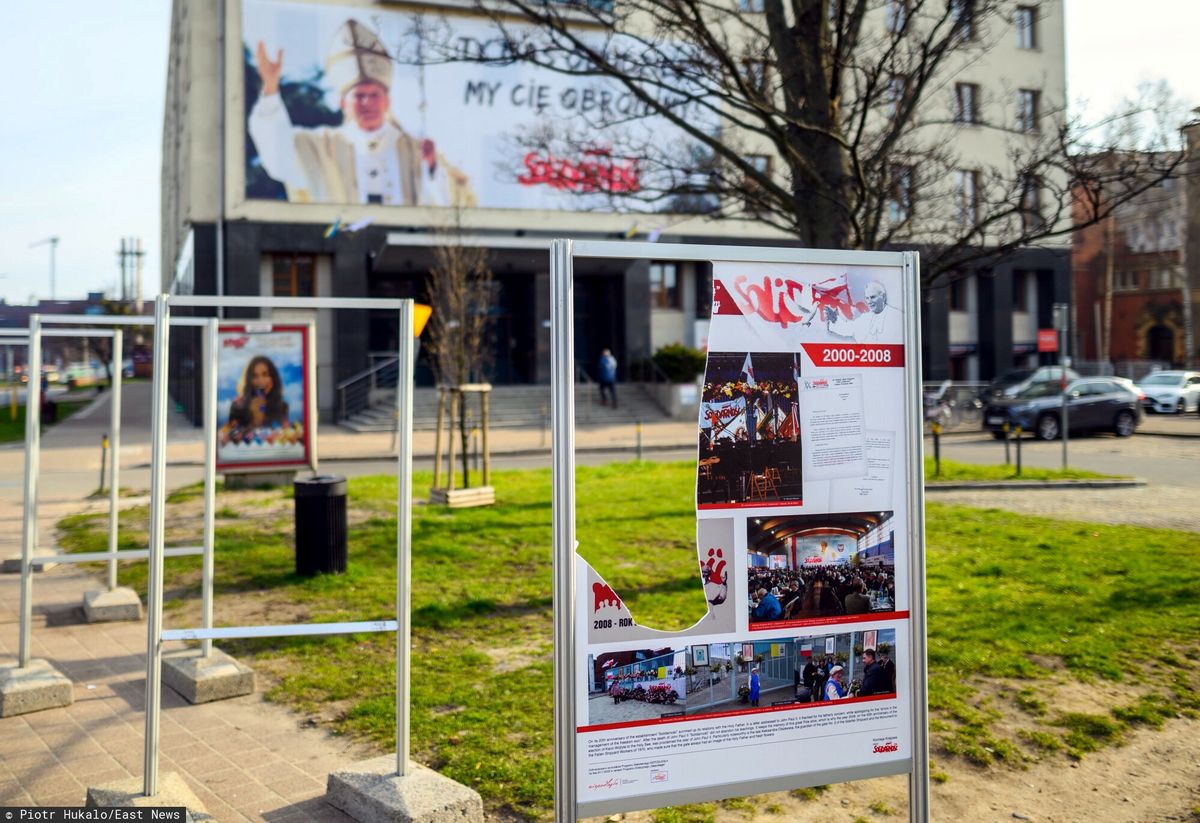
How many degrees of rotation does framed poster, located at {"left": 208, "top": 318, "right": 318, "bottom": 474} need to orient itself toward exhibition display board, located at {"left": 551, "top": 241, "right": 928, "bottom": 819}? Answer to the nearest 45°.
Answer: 0° — it already faces it

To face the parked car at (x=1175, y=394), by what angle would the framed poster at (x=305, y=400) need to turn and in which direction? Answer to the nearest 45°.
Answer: approximately 90° to its left

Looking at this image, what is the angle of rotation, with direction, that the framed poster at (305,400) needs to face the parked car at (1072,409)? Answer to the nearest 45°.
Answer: approximately 90° to its left

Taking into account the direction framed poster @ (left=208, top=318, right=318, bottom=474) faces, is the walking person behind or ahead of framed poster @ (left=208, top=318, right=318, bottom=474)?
behind

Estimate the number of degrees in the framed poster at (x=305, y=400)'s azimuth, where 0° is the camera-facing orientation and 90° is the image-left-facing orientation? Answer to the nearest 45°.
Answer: approximately 0°

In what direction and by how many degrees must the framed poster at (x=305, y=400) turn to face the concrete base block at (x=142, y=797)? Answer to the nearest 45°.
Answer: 0° — it already faces it

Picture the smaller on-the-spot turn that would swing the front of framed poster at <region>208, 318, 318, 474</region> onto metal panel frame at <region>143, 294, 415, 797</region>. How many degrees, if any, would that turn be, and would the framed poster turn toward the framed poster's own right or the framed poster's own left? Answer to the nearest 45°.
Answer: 0° — it already faces it

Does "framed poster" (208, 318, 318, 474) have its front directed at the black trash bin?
yes

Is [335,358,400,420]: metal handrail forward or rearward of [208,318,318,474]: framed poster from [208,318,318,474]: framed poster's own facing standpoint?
rearward

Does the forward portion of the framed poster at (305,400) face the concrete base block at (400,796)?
yes

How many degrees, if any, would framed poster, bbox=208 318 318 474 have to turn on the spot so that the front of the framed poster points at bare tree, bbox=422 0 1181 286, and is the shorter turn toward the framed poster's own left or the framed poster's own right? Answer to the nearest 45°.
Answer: approximately 45° to the framed poster's own left

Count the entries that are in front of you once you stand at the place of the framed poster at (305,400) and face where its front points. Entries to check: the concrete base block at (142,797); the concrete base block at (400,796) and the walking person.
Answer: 2

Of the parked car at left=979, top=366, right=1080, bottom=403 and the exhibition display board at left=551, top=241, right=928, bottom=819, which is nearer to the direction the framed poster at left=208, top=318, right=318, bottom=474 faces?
the exhibition display board
